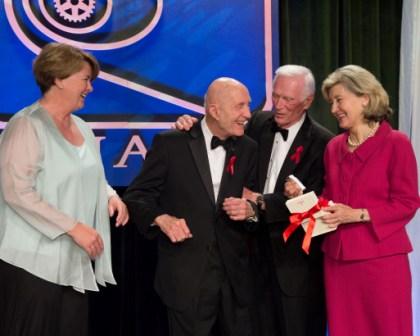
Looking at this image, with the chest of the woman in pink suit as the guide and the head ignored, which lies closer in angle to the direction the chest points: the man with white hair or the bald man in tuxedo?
the bald man in tuxedo

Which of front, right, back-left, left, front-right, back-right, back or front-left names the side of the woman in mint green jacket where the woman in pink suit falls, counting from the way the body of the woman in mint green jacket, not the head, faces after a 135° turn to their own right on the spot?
back

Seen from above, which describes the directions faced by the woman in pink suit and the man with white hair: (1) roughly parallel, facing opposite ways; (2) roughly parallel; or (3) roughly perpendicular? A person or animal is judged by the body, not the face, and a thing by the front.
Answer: roughly parallel

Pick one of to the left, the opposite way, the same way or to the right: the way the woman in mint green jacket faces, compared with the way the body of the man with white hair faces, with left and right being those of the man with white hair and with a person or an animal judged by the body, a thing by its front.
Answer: to the left

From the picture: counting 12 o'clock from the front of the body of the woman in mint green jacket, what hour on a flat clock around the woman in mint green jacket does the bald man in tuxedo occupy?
The bald man in tuxedo is roughly at 10 o'clock from the woman in mint green jacket.

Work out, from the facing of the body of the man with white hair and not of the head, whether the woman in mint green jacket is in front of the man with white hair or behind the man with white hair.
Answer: in front

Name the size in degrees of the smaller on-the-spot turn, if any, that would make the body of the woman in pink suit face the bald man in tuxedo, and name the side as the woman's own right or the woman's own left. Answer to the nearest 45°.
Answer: approximately 45° to the woman's own right

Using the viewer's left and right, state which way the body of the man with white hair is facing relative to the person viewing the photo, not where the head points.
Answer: facing the viewer and to the left of the viewer

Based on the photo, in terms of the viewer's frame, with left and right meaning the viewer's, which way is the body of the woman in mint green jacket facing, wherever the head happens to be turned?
facing the viewer and to the right of the viewer

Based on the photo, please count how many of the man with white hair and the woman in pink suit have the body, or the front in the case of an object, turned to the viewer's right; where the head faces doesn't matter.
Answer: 0

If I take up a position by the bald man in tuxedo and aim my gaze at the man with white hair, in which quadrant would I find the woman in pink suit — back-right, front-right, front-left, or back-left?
front-right

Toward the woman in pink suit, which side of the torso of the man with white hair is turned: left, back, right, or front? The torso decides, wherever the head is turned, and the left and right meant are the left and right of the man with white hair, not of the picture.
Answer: left

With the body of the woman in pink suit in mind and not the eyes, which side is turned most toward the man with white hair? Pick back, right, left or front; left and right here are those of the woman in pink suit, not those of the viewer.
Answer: right
